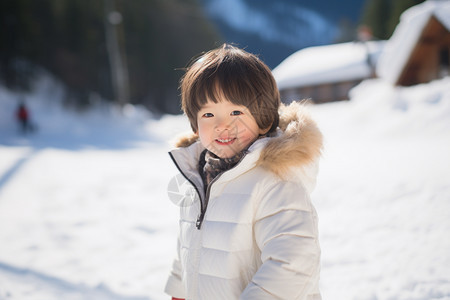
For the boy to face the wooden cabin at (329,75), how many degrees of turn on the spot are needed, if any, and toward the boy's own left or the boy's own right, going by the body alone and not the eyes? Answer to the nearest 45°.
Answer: approximately 135° to the boy's own right

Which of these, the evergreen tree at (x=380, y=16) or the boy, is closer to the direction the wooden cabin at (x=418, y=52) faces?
the boy

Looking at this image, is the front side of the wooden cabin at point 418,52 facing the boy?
yes

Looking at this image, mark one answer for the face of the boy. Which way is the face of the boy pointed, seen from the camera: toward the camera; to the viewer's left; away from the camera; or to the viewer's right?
toward the camera

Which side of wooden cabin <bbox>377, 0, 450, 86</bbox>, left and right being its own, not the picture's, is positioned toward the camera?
front

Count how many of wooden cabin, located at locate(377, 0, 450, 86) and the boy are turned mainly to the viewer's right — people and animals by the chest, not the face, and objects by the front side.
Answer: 0

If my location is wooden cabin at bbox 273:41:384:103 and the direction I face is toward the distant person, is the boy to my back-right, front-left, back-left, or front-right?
front-left
